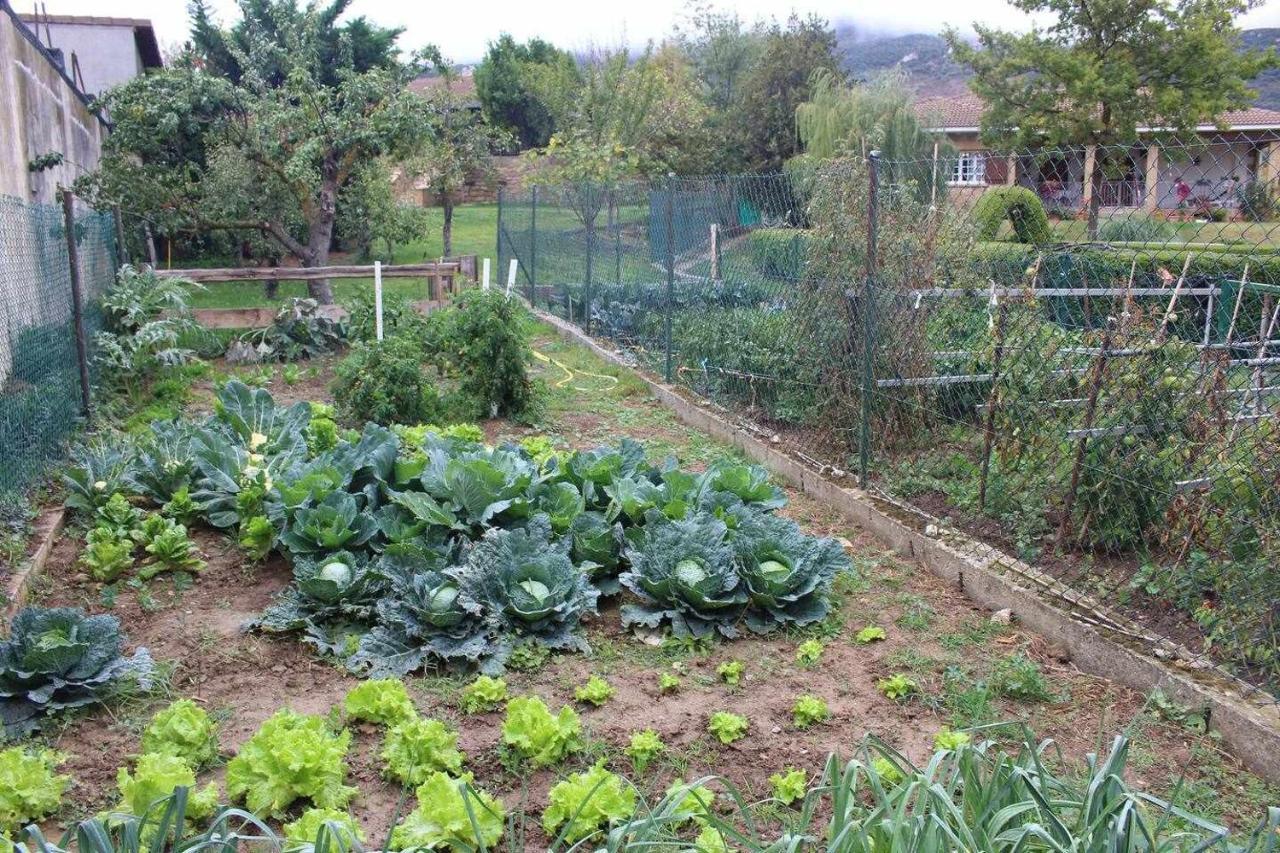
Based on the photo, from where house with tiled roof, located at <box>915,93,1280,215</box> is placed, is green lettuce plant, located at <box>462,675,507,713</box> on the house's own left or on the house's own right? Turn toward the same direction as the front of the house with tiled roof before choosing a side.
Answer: on the house's own right

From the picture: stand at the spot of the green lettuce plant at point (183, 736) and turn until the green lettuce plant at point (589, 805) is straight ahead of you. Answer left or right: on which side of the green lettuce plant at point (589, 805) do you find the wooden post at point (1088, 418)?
left

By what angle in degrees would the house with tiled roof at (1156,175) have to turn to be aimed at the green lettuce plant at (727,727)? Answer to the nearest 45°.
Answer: approximately 45° to its right

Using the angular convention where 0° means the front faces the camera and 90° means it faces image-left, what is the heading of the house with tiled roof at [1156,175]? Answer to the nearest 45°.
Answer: approximately 0°

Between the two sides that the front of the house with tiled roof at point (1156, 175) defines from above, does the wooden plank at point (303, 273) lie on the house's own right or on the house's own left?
on the house's own right

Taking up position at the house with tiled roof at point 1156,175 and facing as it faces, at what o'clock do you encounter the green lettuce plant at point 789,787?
The green lettuce plant is roughly at 1 o'clock from the house with tiled roof.

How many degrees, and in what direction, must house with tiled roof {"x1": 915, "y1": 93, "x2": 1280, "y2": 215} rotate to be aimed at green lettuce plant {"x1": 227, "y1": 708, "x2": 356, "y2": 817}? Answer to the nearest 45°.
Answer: approximately 45° to its right

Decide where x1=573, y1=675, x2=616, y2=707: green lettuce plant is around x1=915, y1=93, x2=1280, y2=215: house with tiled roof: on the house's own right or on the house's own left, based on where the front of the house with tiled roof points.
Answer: on the house's own right

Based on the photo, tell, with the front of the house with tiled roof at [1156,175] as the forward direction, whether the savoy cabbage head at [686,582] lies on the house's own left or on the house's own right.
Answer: on the house's own right
